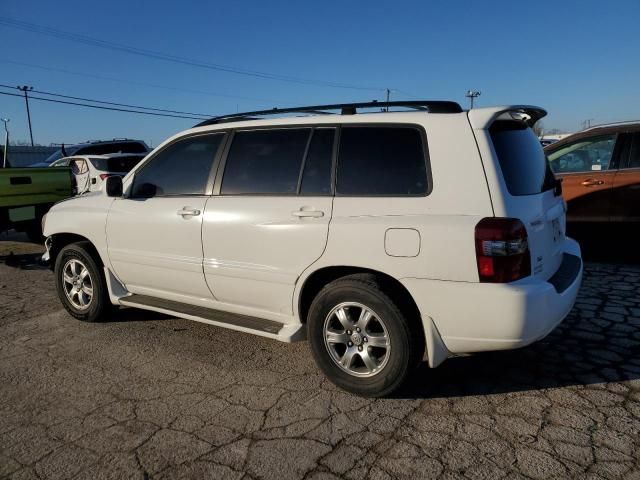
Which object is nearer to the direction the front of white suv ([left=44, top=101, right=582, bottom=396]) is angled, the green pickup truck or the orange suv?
the green pickup truck

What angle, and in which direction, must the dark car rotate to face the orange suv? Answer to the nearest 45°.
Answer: approximately 90° to its left

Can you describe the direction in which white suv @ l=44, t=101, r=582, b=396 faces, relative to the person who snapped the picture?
facing away from the viewer and to the left of the viewer

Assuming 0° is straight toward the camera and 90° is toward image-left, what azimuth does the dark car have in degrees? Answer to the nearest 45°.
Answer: approximately 90°

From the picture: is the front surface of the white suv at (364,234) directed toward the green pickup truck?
yes

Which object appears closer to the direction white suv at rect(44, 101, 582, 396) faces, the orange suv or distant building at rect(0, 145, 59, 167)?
the distant building

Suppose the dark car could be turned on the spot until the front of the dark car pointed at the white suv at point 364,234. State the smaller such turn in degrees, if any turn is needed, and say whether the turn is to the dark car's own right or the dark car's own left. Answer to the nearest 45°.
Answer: approximately 90° to the dark car's own left

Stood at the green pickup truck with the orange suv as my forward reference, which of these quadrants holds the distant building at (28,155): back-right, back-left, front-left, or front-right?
back-left
